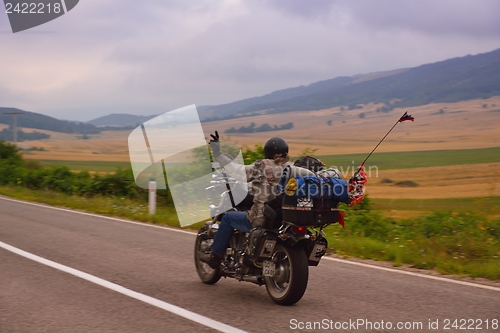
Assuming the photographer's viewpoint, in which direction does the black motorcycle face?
facing away from the viewer and to the left of the viewer
